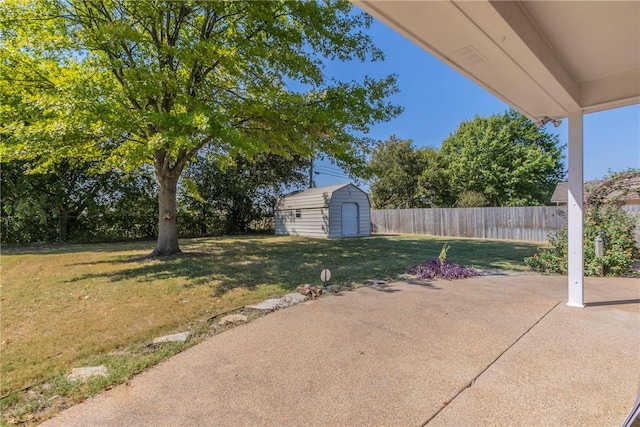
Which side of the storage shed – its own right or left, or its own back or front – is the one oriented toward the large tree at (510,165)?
left

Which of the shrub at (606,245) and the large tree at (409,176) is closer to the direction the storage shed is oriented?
the shrub

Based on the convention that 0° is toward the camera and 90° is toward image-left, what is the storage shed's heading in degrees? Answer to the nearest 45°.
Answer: approximately 315°

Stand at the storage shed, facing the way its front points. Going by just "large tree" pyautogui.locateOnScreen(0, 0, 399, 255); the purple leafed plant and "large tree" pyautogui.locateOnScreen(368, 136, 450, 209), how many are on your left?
1

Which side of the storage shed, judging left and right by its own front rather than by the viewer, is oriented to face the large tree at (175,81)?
right

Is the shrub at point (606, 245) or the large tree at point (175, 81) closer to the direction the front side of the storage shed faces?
the shrub

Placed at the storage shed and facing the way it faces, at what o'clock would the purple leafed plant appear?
The purple leafed plant is roughly at 1 o'clock from the storage shed.

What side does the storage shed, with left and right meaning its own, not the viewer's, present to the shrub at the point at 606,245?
front

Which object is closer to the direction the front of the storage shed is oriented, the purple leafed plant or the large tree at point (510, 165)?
the purple leafed plant

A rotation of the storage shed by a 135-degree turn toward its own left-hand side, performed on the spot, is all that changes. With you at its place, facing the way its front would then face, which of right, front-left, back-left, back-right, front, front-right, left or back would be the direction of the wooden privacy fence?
right

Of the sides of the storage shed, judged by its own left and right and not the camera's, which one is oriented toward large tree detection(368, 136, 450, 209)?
left
